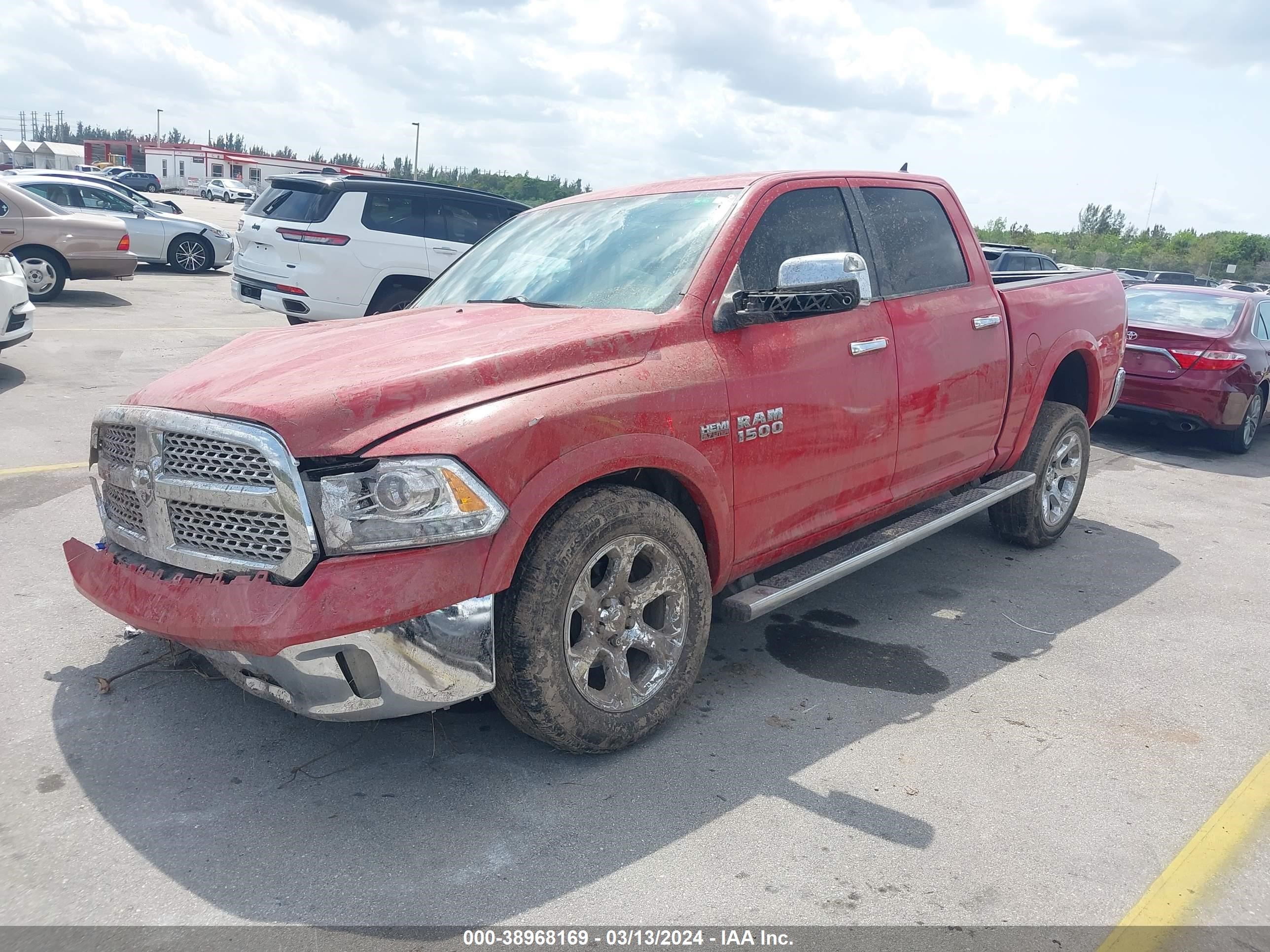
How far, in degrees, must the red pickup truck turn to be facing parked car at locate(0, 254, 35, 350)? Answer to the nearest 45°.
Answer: approximately 90° to its right

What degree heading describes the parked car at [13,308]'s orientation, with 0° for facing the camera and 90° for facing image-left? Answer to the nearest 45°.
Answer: approximately 315°

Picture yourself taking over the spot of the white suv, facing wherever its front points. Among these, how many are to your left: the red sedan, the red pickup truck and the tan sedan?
1

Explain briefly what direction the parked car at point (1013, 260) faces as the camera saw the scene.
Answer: facing away from the viewer and to the right of the viewer

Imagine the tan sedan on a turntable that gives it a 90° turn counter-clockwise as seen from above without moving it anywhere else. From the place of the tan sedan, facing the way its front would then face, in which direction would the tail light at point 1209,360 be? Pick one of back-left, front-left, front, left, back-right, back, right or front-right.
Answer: front-left

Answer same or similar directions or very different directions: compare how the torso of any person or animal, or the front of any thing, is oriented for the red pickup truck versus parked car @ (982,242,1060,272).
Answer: very different directions

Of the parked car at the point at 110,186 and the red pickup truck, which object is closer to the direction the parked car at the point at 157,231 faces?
the red pickup truck

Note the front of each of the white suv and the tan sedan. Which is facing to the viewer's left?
the tan sedan

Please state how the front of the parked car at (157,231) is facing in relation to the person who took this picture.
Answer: facing to the right of the viewer

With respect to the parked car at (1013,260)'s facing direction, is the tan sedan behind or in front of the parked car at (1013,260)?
behind

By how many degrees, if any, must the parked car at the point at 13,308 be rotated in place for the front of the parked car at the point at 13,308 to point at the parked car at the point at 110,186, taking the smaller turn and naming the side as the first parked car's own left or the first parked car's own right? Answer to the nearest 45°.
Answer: approximately 135° to the first parked car's own left

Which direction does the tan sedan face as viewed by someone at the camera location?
facing to the left of the viewer

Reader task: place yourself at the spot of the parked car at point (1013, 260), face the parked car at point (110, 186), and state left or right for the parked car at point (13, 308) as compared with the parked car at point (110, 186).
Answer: left

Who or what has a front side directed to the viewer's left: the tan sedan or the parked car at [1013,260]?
the tan sedan

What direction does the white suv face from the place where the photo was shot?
facing away from the viewer and to the right of the viewer
